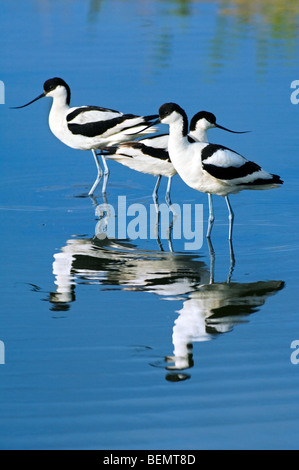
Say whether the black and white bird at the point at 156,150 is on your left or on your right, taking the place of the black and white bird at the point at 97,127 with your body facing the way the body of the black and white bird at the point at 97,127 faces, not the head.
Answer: on your left

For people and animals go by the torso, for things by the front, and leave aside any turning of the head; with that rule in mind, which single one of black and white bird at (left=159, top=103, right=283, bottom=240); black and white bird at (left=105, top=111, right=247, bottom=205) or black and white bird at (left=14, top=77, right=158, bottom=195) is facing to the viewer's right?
black and white bird at (left=105, top=111, right=247, bottom=205)

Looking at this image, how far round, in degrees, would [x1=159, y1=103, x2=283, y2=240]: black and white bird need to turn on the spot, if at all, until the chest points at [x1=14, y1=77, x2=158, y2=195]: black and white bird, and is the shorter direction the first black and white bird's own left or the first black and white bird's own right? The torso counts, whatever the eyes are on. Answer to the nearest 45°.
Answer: approximately 45° to the first black and white bird's own right

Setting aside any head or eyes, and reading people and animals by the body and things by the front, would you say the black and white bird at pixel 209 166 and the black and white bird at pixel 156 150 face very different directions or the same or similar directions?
very different directions

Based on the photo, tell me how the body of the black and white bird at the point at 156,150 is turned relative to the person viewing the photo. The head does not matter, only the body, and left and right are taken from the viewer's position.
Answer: facing to the right of the viewer

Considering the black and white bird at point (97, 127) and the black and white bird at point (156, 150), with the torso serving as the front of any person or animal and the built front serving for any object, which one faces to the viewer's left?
the black and white bird at point (97, 127)

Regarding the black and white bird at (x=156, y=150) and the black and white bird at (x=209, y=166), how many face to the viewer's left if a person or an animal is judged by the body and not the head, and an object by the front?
1

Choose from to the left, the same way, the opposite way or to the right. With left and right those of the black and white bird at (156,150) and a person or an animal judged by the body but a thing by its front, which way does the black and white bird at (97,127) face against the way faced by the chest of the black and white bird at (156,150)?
the opposite way

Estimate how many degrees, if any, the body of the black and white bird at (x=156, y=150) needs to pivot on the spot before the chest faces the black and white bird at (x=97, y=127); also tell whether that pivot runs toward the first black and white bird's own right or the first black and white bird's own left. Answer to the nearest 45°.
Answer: approximately 135° to the first black and white bird's own left

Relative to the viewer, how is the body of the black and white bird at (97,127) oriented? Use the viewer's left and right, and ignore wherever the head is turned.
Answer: facing to the left of the viewer

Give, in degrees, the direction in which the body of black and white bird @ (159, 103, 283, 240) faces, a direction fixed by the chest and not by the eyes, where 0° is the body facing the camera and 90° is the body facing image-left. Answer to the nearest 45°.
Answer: approximately 90°
